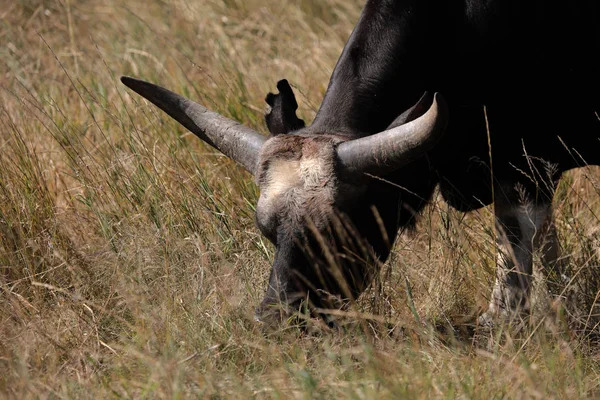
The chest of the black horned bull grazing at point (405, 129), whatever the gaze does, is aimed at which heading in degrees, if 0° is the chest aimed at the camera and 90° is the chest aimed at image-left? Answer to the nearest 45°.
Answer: approximately 45°
